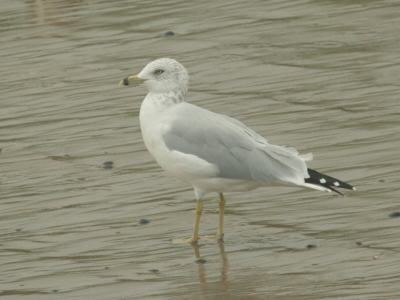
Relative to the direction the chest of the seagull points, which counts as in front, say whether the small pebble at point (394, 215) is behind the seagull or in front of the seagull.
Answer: behind

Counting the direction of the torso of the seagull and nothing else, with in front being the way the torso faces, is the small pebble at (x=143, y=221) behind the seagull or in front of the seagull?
in front

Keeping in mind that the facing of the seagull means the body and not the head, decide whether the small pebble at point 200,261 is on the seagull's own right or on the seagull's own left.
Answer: on the seagull's own left

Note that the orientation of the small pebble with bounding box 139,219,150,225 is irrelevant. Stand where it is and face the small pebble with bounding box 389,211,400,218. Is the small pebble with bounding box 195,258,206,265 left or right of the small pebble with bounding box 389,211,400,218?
right

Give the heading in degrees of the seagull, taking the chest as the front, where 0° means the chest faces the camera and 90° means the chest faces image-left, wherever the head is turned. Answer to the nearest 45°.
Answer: approximately 90°
